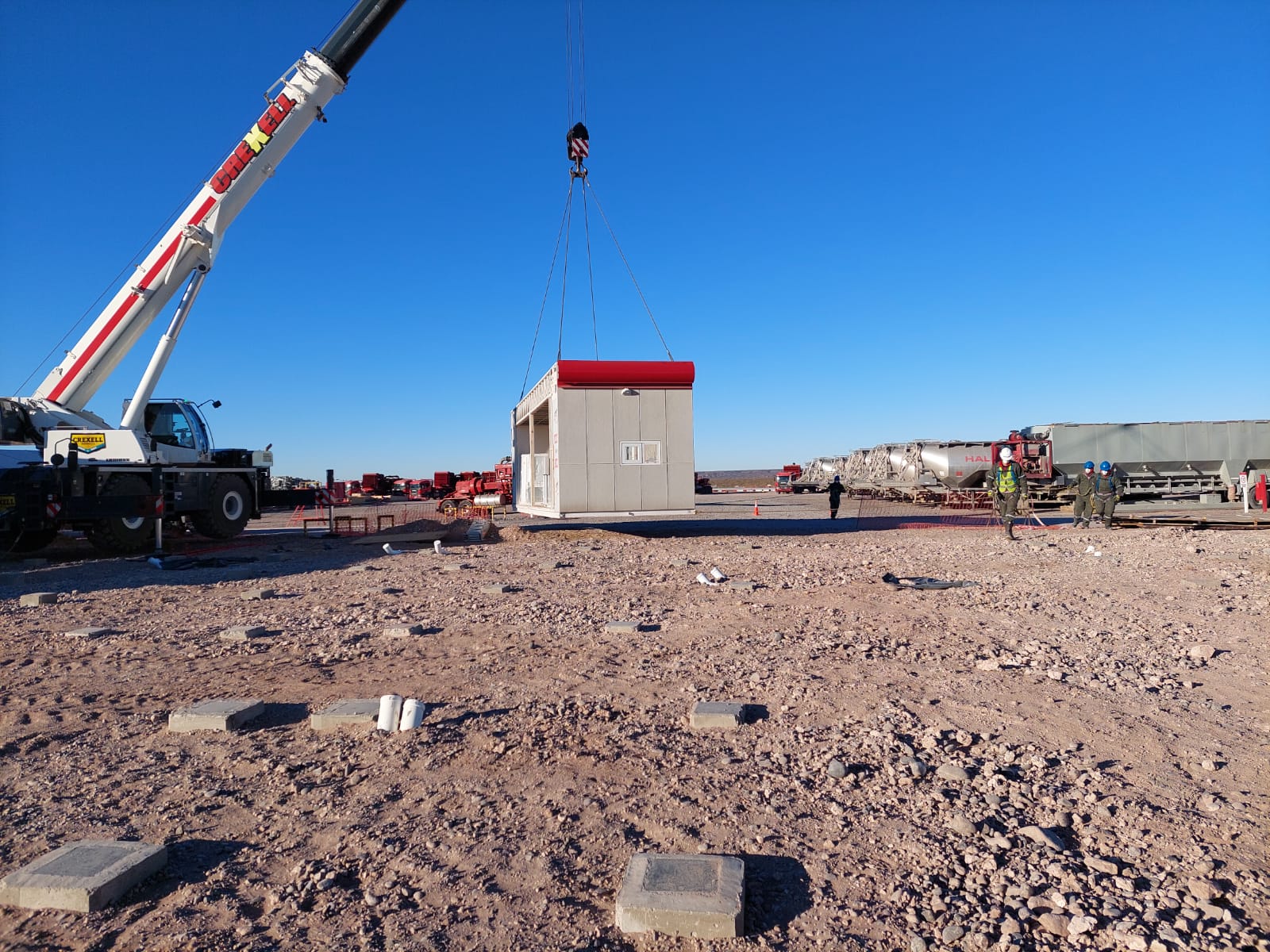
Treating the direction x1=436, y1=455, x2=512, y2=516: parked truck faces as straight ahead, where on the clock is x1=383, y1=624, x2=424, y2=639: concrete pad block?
The concrete pad block is roughly at 3 o'clock from the parked truck.

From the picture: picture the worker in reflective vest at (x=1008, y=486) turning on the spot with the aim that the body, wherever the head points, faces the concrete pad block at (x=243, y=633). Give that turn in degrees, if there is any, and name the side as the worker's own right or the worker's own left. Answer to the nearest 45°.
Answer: approximately 45° to the worker's own right

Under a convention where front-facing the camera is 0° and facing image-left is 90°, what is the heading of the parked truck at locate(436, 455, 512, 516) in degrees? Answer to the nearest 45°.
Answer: approximately 270°

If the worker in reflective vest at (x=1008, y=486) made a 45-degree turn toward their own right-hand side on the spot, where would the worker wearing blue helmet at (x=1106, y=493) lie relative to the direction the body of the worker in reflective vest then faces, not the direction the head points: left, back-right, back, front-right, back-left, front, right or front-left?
back

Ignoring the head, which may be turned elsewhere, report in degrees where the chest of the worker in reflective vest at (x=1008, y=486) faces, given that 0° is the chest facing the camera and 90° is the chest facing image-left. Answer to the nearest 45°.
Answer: approximately 0°

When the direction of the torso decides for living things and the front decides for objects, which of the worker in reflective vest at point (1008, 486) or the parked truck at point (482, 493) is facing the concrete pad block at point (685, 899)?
the worker in reflective vest

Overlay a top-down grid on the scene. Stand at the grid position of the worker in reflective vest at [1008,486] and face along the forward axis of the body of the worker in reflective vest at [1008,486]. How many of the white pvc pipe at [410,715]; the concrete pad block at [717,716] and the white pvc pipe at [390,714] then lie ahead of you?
3

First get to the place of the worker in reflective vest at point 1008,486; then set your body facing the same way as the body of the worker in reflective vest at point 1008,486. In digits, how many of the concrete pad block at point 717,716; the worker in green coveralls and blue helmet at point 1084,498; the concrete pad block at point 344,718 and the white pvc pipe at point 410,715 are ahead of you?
3

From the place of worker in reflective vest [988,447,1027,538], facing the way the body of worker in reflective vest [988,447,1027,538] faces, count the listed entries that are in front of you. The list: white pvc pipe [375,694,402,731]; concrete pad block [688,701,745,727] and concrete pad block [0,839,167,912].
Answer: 3

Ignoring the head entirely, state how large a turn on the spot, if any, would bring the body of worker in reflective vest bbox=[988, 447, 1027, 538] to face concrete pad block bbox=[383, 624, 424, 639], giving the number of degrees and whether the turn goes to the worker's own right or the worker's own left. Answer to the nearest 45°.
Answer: approximately 45° to the worker's own right

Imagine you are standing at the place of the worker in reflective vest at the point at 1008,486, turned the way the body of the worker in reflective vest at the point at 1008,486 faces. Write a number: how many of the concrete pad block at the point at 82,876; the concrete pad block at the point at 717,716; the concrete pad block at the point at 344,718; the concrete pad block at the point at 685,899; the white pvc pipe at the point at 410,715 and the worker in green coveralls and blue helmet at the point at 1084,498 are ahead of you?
5
